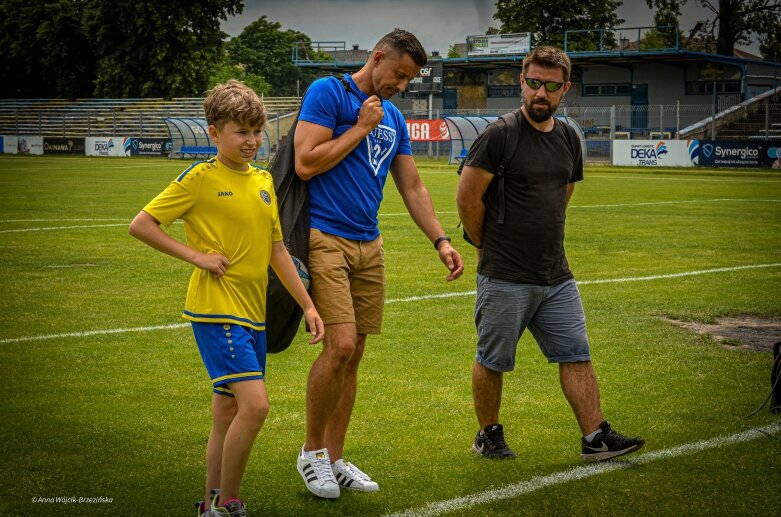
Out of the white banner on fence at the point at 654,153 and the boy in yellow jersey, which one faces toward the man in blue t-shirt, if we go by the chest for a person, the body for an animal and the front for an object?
the white banner on fence

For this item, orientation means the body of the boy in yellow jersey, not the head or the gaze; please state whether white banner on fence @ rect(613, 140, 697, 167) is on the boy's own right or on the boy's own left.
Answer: on the boy's own left

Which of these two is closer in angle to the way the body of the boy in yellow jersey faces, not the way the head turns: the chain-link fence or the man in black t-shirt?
the man in black t-shirt

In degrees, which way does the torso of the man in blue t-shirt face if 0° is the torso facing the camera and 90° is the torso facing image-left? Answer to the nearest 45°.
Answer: approximately 315°

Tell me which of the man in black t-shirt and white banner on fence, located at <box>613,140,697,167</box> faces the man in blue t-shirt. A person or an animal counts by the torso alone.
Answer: the white banner on fence

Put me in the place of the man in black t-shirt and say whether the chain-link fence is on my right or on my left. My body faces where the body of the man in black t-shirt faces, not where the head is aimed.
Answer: on my left

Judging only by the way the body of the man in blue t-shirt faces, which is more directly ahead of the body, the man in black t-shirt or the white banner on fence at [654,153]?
the man in black t-shirt

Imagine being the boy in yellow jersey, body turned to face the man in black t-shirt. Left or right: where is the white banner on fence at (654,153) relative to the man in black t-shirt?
left

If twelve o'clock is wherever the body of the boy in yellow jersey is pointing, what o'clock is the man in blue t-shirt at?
The man in blue t-shirt is roughly at 9 o'clock from the boy in yellow jersey.

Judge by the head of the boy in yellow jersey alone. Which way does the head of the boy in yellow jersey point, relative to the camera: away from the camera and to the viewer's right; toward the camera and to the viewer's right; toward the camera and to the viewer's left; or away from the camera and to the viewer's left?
toward the camera and to the viewer's right

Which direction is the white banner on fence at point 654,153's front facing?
toward the camera

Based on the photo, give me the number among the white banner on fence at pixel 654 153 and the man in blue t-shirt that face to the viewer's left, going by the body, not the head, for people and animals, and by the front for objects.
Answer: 0

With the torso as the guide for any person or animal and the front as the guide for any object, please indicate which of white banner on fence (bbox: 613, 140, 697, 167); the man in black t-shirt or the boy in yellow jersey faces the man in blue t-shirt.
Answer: the white banner on fence

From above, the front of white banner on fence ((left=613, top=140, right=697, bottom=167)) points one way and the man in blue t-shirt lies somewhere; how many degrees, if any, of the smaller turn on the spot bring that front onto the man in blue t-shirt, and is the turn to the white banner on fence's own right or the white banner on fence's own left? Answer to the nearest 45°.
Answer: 0° — it already faces them

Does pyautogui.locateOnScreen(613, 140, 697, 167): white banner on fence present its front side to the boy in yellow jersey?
yes

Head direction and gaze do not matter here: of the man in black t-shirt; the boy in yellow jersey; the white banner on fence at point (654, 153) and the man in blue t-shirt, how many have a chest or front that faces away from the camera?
0

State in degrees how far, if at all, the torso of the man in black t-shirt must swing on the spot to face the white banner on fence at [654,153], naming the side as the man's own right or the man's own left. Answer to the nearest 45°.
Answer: approximately 135° to the man's own left

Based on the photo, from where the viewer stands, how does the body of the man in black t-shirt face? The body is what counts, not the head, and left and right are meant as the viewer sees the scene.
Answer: facing the viewer and to the right of the viewer
